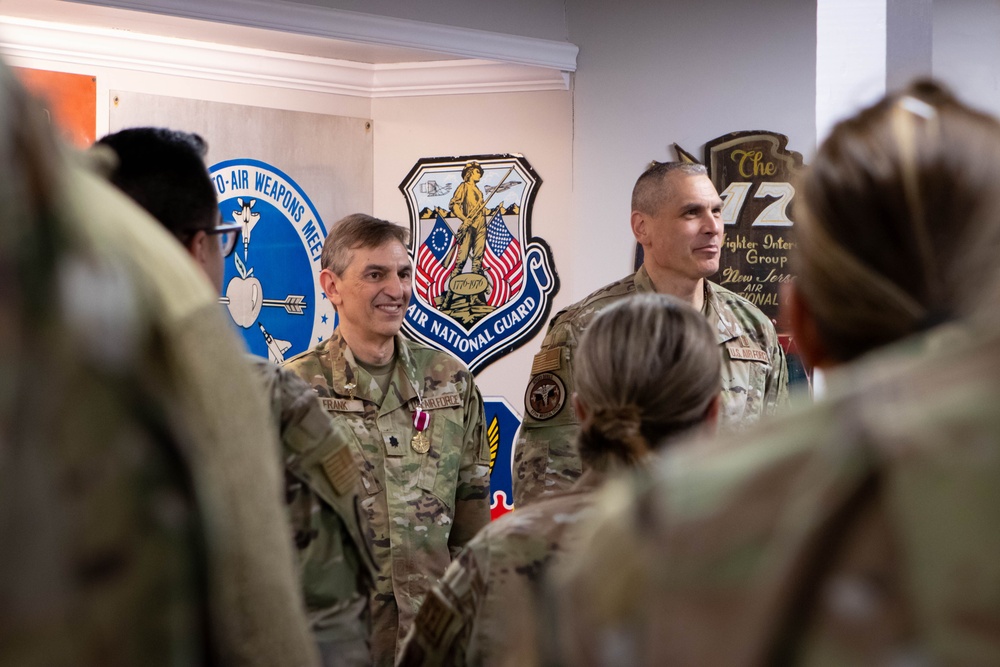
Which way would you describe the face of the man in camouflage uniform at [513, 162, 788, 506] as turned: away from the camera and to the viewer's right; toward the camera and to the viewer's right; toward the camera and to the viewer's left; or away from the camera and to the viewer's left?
toward the camera and to the viewer's right

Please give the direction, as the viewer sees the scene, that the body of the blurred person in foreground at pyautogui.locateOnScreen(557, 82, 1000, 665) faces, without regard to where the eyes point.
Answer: away from the camera

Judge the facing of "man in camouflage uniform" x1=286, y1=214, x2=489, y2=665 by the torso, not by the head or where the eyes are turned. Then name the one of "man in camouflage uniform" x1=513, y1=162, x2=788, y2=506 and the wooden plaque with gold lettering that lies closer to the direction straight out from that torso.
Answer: the man in camouflage uniform

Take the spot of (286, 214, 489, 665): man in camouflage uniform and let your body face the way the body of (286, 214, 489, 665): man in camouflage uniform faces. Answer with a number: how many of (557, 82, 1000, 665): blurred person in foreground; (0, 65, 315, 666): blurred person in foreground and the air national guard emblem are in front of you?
2

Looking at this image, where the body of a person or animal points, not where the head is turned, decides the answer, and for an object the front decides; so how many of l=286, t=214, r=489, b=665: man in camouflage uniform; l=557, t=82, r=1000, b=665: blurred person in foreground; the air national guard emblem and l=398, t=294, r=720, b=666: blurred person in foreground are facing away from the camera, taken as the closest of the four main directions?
2

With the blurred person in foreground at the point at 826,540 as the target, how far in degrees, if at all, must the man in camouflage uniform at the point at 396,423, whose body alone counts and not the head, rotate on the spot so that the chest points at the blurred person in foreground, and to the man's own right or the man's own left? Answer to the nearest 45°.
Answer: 0° — they already face them

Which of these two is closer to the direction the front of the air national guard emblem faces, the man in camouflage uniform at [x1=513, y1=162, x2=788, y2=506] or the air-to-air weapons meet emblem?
the man in camouflage uniform

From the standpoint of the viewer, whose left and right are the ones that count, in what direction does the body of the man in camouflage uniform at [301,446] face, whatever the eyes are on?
facing away from the viewer and to the right of the viewer

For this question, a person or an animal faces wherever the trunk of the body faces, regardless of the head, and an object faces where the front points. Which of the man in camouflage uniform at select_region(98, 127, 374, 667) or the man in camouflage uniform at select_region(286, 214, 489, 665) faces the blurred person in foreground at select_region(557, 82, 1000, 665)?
the man in camouflage uniform at select_region(286, 214, 489, 665)

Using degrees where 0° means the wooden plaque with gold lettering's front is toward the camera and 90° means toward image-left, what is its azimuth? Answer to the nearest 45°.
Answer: approximately 0°

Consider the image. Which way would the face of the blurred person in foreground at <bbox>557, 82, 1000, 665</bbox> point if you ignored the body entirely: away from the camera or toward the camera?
away from the camera

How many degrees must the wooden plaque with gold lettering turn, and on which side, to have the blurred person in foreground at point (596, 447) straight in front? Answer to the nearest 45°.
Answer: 0° — it already faces them

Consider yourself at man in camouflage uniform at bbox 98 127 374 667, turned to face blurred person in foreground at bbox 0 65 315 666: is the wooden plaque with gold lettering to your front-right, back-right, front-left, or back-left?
back-left
